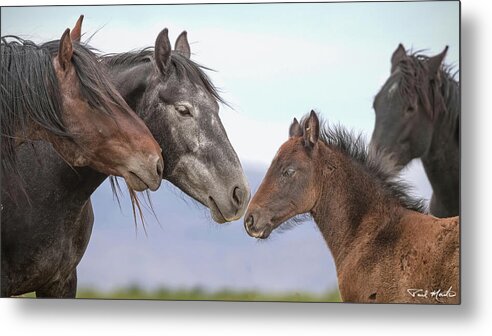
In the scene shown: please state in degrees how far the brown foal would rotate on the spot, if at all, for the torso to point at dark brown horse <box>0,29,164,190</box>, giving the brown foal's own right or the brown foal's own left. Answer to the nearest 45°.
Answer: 0° — it already faces it

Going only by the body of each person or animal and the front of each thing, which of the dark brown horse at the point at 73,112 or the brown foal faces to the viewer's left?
the brown foal

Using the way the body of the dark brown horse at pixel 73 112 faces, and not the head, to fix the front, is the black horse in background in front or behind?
in front

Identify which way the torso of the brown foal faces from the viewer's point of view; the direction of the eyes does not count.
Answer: to the viewer's left

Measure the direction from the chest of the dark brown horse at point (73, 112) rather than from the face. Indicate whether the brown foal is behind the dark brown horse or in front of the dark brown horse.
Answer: in front

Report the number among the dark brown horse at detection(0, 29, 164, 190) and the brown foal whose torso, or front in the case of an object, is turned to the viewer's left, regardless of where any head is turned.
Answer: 1

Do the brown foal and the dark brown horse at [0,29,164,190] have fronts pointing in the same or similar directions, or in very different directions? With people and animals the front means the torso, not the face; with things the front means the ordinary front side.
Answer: very different directions

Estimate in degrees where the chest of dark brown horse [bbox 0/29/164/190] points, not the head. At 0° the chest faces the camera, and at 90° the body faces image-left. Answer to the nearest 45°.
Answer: approximately 270°
